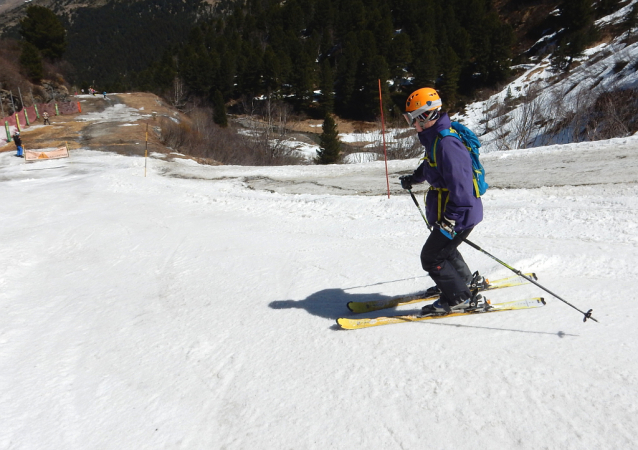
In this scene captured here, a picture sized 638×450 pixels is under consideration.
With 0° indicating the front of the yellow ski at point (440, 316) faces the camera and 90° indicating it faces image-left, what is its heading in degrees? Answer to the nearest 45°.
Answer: approximately 90°

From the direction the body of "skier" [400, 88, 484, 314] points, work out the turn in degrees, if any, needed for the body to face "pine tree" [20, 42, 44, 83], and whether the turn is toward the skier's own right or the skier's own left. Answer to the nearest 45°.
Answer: approximately 45° to the skier's own right

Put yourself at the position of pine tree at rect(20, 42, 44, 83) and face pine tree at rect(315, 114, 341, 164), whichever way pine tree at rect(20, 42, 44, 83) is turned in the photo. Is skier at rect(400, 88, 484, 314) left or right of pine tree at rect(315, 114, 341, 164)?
right

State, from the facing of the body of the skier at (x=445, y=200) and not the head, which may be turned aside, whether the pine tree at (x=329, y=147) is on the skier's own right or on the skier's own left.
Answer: on the skier's own right

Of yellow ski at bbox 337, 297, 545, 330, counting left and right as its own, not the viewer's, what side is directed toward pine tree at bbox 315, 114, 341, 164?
right

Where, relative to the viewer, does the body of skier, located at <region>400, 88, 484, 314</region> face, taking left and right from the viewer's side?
facing to the left of the viewer

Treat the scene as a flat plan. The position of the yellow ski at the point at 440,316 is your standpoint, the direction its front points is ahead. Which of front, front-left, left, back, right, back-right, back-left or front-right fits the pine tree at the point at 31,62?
front-right
